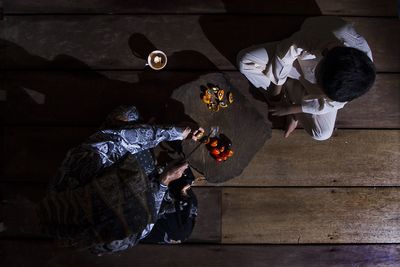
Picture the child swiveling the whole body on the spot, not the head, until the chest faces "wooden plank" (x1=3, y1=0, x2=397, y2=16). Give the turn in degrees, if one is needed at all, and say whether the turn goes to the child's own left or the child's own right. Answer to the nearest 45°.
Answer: approximately 90° to the child's own right

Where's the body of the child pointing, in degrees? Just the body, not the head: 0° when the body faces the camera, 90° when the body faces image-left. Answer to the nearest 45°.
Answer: approximately 45°
